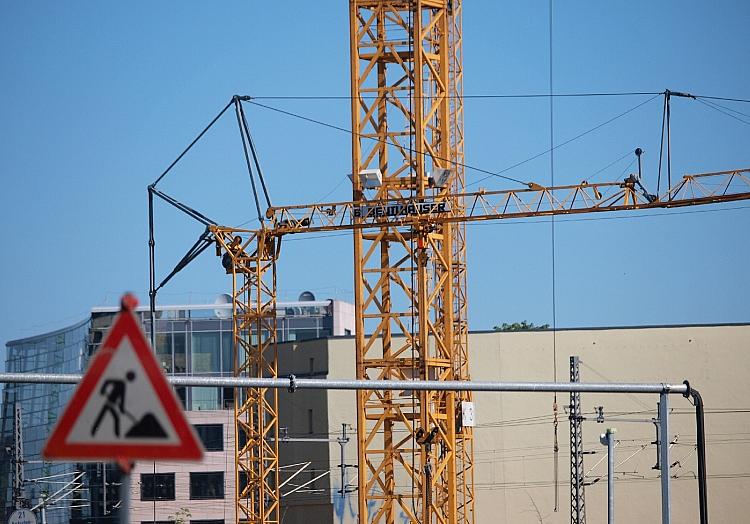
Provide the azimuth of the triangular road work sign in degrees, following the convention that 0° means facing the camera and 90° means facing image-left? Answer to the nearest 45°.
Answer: approximately 0°
